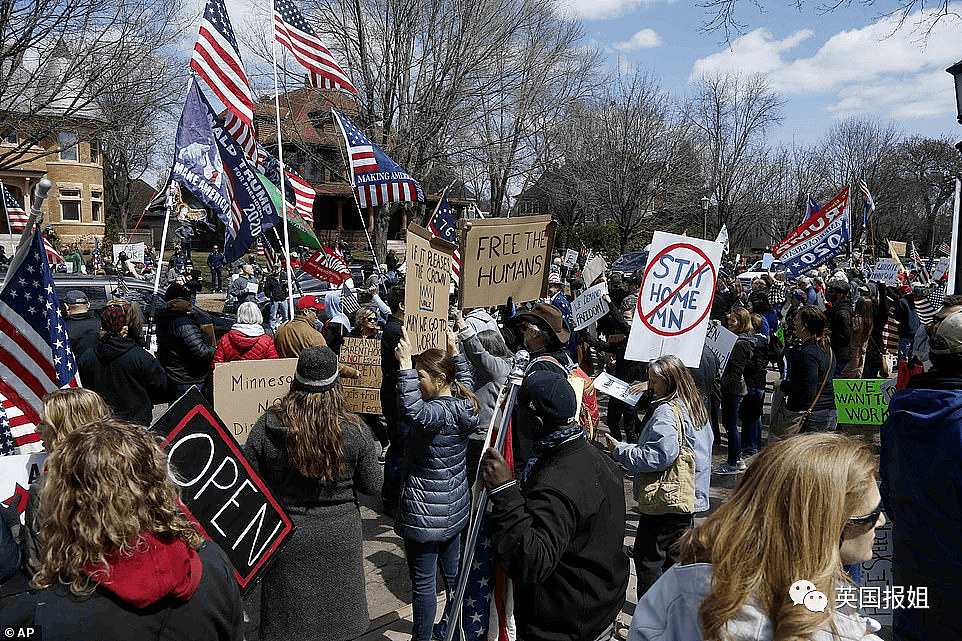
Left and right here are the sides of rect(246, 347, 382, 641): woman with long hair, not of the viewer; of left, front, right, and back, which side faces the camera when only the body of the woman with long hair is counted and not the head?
back

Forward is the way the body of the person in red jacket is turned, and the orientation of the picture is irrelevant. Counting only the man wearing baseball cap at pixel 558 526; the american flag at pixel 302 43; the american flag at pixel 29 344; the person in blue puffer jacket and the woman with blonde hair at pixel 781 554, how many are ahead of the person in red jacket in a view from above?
1

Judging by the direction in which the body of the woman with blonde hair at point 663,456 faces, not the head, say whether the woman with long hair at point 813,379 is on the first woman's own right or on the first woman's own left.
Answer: on the first woman's own right

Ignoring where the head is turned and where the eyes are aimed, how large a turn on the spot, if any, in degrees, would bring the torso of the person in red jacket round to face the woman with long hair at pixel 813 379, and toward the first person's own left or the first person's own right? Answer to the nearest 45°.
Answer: approximately 90° to the first person's own right

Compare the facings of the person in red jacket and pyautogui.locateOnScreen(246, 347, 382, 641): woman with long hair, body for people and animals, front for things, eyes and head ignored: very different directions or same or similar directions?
same or similar directions

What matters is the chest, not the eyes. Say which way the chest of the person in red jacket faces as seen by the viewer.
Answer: away from the camera

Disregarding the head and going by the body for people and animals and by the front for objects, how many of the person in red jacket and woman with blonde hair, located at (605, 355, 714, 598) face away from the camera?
1

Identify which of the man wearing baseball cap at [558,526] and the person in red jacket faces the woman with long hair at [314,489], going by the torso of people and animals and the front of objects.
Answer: the man wearing baseball cap

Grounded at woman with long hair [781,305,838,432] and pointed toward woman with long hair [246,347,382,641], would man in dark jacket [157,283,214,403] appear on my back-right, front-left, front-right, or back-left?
front-right

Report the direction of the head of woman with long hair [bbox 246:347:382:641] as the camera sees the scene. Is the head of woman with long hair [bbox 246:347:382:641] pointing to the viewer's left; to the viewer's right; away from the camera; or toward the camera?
away from the camera

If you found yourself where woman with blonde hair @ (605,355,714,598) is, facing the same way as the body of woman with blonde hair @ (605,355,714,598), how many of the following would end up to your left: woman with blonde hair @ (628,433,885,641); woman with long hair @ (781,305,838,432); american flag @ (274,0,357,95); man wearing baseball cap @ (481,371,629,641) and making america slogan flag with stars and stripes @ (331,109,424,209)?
2

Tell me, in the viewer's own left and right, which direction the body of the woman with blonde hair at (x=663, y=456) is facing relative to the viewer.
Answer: facing to the left of the viewer

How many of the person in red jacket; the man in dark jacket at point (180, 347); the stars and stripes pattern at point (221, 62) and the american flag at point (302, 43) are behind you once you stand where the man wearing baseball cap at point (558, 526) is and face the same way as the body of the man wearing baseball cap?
0

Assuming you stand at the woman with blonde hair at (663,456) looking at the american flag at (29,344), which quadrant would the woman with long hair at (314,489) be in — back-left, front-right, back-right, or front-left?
front-left

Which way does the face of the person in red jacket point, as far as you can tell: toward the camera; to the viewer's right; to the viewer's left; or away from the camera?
away from the camera

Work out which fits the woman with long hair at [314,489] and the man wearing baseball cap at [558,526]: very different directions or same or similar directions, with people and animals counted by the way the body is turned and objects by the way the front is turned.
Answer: same or similar directions

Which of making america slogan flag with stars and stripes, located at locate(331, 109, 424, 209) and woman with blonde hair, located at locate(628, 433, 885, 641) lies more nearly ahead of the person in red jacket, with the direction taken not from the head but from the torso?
the making america slogan flag with stars and stripes

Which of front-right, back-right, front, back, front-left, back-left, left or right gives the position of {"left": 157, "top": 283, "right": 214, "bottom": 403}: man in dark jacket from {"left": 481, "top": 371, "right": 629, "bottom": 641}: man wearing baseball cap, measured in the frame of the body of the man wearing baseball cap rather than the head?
front

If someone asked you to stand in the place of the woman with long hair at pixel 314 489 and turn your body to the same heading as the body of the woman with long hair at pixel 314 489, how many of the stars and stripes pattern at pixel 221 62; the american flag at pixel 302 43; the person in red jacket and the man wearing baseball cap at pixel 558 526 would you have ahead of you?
3

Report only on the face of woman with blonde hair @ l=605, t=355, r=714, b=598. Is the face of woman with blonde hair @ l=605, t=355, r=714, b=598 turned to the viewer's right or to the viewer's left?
to the viewer's left

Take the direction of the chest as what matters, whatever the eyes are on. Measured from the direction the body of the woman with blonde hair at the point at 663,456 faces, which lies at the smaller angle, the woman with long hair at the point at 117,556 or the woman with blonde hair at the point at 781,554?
the woman with long hair

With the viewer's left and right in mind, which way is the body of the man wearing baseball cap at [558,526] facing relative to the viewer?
facing away from the viewer and to the left of the viewer

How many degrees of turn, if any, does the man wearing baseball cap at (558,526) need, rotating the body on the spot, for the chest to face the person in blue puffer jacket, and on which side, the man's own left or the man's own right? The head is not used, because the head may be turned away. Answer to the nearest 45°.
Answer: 0° — they already face them

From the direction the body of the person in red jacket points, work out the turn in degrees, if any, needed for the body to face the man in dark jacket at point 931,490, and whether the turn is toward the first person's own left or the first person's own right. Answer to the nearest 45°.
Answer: approximately 135° to the first person's own right
